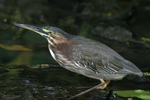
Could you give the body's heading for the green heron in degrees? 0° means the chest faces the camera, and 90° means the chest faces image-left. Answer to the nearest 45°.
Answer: approximately 90°
